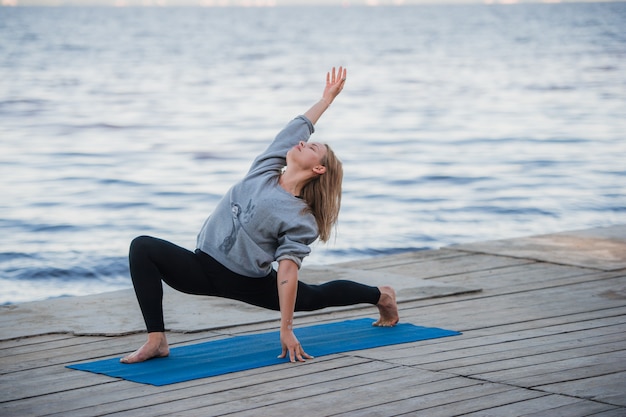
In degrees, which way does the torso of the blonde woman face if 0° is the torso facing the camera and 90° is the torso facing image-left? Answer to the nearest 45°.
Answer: approximately 45°
